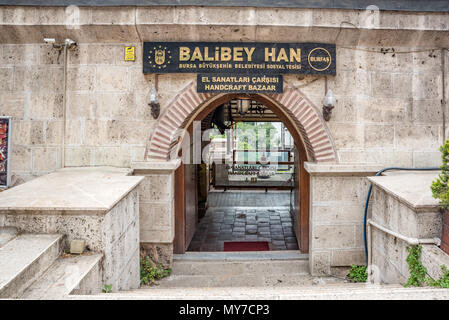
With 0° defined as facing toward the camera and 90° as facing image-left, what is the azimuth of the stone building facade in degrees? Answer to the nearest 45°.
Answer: approximately 0°

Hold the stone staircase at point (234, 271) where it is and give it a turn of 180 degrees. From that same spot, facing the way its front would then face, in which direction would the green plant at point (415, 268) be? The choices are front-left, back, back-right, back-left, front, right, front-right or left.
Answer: back-right

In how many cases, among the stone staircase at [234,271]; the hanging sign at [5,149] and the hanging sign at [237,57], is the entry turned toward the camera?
3

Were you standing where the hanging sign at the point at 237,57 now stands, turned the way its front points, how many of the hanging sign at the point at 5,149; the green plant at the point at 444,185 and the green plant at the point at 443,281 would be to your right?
1

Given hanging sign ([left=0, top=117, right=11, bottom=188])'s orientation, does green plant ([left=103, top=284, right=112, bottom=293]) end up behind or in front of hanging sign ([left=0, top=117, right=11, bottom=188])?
in front

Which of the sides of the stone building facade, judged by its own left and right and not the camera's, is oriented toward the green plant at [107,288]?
front

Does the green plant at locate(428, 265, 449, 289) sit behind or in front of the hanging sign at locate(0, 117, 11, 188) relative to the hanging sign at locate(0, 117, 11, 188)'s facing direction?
in front

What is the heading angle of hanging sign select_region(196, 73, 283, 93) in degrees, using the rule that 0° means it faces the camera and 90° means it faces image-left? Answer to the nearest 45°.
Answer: approximately 0°
